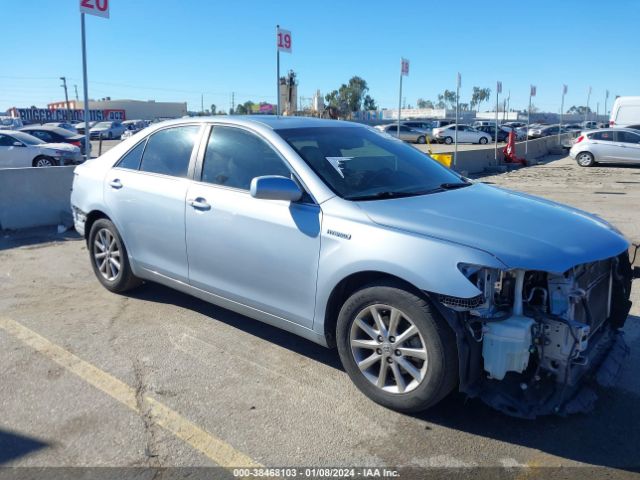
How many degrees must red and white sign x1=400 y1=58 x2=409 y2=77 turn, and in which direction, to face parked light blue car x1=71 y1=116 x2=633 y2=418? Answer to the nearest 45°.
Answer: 0° — it already faces it

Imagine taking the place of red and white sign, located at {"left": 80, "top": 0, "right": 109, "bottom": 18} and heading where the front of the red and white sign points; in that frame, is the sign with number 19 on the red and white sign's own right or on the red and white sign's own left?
on the red and white sign's own left

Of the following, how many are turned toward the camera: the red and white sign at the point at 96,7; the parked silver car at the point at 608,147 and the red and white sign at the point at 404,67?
2

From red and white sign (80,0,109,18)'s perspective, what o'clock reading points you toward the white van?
The white van is roughly at 8 o'clock from the red and white sign.

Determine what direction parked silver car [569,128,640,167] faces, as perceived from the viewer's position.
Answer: facing to the right of the viewer

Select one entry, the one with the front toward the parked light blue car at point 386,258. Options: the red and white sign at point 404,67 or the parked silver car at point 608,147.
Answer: the red and white sign

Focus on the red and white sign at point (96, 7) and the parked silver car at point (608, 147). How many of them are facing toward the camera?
1

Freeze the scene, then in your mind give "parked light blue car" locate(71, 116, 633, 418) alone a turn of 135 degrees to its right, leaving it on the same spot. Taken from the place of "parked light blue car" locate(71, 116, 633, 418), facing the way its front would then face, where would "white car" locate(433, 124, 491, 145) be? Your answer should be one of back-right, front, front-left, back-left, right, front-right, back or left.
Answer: right

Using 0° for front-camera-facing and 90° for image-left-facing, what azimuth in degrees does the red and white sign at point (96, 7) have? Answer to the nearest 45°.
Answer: approximately 0°

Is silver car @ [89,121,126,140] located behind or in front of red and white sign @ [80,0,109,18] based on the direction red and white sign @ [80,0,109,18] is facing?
behind

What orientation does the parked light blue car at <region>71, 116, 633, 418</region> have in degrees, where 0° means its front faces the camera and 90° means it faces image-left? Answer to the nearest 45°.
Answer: approximately 315°

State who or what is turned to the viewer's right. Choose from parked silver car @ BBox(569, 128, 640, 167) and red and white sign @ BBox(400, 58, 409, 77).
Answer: the parked silver car
